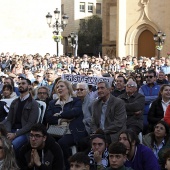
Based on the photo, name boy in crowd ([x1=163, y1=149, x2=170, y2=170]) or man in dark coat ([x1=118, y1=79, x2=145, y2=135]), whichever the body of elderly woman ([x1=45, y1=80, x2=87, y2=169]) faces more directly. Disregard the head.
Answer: the boy in crowd

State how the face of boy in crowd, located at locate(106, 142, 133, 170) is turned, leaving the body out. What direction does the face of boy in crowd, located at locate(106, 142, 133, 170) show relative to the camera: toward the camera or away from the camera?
toward the camera

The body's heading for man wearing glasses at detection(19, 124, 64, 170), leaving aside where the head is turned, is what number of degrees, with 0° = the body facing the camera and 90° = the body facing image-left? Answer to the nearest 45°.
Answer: approximately 45°

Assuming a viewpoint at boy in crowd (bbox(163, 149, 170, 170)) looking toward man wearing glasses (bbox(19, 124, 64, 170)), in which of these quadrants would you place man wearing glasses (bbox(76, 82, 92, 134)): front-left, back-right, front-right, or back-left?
front-right

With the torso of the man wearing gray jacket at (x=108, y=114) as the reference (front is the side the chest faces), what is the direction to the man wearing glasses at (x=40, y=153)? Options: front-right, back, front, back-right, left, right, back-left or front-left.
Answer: front

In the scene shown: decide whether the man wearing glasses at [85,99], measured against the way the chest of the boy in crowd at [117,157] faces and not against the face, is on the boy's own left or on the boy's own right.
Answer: on the boy's own right

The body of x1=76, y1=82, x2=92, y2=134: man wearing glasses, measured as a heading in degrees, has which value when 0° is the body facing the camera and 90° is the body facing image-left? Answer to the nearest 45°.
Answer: approximately 45°

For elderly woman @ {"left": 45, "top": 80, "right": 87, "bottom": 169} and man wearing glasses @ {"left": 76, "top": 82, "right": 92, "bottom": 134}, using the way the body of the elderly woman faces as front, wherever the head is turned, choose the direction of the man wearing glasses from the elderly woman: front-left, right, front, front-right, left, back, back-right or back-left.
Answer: back

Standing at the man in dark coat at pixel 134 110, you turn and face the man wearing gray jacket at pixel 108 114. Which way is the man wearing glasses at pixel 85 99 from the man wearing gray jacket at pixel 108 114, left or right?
right

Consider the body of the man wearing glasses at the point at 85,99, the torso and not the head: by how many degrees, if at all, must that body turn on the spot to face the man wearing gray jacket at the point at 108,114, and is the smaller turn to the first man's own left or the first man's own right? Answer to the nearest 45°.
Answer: approximately 90° to the first man's own left

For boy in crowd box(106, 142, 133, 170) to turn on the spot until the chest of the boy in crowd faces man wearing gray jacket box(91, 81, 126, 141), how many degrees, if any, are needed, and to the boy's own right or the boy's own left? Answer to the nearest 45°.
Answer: approximately 135° to the boy's own right

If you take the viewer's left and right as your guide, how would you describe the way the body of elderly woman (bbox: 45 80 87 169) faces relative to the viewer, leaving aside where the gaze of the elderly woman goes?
facing the viewer and to the left of the viewer

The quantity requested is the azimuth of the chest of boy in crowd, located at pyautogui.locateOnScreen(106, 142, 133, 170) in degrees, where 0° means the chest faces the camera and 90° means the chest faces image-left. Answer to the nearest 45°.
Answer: approximately 45°
